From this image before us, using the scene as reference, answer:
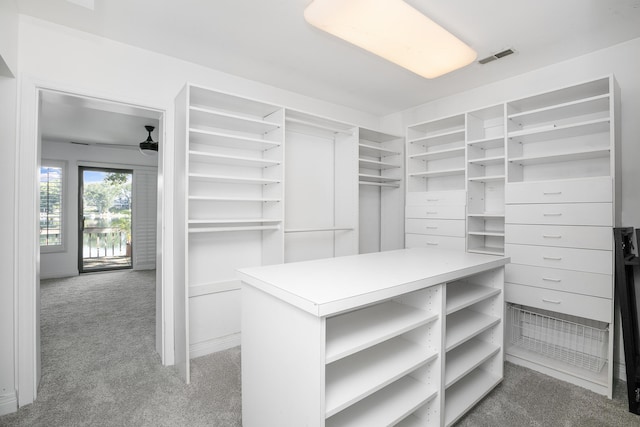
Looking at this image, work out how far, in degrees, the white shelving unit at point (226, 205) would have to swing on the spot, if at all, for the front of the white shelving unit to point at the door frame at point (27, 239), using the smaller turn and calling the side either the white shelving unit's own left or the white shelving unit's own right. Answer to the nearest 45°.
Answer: approximately 135° to the white shelving unit's own right

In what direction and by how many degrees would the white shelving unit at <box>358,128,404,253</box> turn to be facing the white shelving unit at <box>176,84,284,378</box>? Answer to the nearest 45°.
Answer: approximately 90° to its right
